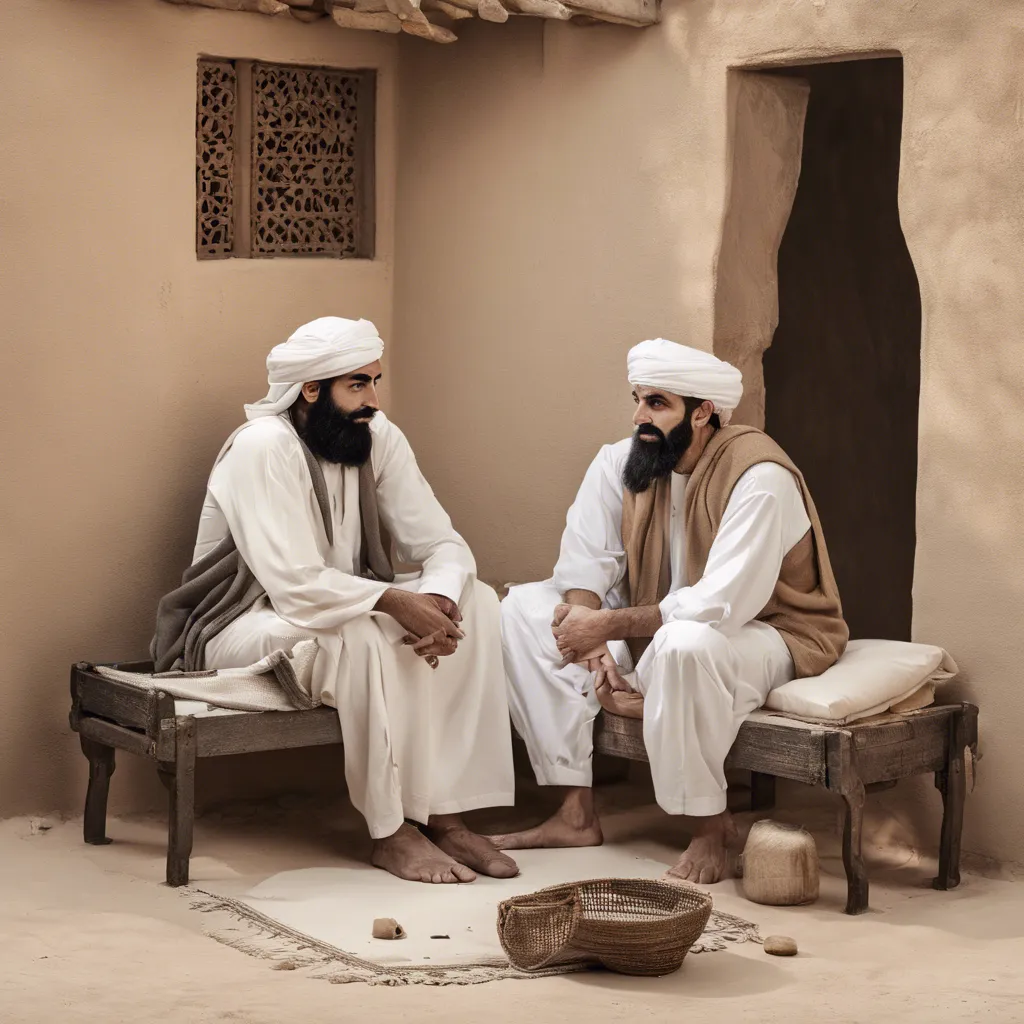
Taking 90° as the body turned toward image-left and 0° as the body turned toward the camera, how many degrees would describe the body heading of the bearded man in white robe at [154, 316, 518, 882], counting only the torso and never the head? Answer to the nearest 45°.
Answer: approximately 315°

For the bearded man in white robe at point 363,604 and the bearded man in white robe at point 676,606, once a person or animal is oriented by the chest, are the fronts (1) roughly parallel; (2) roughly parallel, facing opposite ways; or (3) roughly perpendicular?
roughly perpendicular

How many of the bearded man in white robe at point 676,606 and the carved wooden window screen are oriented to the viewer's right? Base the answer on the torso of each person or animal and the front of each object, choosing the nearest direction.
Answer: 0

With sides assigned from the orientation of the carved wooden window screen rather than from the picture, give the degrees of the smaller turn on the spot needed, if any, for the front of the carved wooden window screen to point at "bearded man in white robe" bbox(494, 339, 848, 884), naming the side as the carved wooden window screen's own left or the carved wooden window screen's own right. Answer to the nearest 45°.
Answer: approximately 45° to the carved wooden window screen's own left

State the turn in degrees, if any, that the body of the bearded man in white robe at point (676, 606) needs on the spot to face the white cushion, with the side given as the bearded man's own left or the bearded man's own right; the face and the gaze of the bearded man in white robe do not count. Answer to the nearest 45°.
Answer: approximately 90° to the bearded man's own left

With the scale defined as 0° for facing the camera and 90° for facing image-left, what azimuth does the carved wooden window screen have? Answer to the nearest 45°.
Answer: approximately 0°

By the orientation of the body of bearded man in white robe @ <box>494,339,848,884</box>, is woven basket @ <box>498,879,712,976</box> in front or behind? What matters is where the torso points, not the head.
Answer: in front

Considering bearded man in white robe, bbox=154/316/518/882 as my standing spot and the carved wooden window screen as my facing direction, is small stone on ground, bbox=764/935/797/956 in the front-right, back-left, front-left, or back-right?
back-right

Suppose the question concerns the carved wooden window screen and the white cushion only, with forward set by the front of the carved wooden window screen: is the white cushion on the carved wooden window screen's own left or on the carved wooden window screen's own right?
on the carved wooden window screen's own left

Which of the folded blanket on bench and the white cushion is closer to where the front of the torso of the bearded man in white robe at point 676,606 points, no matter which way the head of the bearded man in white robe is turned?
the folded blanket on bench

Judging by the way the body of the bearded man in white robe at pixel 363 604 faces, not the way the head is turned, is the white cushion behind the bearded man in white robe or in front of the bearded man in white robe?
in front

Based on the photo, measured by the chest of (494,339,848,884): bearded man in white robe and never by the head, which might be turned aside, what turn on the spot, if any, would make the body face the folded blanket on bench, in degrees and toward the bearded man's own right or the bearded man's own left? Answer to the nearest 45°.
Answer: approximately 45° to the bearded man's own right

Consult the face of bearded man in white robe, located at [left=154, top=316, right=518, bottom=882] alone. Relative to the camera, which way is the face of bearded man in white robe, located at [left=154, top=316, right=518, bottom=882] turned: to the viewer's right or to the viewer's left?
to the viewer's right
